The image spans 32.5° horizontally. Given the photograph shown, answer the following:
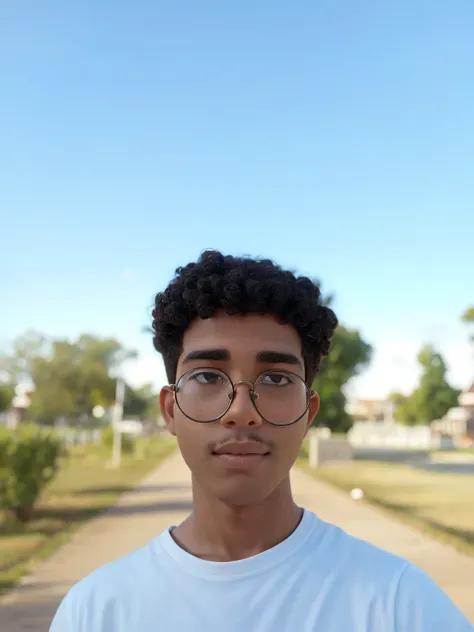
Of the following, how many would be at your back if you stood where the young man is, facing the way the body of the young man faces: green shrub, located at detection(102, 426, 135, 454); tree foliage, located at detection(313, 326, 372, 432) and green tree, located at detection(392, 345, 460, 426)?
3

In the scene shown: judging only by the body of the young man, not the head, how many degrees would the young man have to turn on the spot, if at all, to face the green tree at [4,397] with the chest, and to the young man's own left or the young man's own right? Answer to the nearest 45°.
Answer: approximately 180°

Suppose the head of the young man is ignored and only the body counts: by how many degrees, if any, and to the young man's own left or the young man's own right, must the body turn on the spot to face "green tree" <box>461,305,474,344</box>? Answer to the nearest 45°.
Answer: approximately 180°

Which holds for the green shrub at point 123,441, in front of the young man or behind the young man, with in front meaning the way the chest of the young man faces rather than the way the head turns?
behind

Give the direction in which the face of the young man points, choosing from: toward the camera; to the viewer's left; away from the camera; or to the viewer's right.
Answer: toward the camera

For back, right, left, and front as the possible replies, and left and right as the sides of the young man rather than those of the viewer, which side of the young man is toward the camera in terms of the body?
front

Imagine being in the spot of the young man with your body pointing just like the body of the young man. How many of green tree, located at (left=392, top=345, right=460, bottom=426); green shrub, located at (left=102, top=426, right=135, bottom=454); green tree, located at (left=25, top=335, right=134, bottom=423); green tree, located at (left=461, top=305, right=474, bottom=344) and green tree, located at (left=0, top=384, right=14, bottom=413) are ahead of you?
0

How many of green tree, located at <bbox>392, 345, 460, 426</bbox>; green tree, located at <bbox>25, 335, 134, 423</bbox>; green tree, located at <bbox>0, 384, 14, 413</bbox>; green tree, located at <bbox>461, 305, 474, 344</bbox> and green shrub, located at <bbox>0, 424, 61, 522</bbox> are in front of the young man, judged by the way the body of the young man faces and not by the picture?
0

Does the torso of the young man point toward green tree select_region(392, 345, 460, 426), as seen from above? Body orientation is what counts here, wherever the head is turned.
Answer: no

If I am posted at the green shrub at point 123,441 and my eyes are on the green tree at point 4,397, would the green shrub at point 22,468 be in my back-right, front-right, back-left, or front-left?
back-left

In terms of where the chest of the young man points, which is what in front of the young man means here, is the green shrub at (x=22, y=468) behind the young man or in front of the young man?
behind

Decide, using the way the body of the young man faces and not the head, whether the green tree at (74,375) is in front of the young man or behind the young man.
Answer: behind

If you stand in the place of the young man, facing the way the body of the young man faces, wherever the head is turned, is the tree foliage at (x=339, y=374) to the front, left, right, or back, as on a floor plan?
back

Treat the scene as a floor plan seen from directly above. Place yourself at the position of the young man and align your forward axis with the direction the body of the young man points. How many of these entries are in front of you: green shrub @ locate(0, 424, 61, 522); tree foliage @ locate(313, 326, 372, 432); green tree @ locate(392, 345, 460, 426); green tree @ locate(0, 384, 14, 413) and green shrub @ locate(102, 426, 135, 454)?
0

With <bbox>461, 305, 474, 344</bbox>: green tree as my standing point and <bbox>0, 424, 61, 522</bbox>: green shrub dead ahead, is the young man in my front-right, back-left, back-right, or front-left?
front-left
